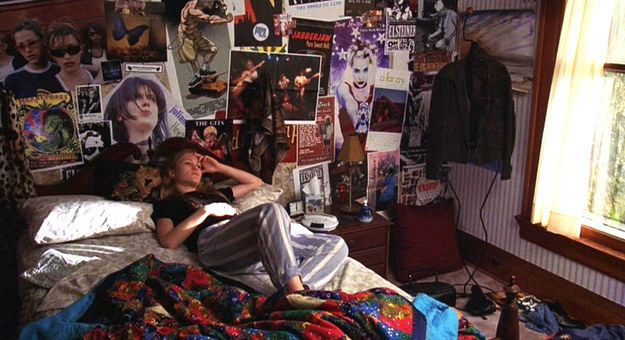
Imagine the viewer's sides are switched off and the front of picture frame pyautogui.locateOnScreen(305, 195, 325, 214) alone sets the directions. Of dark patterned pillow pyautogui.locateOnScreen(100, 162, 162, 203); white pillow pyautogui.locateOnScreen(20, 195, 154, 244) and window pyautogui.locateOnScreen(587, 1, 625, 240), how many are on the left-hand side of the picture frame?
1

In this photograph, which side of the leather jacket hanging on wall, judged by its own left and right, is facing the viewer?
front

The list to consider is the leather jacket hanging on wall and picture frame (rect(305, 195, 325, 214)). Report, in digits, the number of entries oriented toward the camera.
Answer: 2

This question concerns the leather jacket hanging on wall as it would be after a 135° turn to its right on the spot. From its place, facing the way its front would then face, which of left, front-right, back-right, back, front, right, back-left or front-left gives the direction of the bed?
left

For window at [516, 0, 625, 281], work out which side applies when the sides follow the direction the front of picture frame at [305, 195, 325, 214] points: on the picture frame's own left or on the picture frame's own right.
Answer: on the picture frame's own left

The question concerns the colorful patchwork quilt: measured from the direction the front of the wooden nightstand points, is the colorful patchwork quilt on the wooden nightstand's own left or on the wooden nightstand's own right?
on the wooden nightstand's own right

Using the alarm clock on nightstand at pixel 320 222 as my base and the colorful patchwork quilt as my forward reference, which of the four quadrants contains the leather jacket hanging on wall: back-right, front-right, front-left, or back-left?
back-left

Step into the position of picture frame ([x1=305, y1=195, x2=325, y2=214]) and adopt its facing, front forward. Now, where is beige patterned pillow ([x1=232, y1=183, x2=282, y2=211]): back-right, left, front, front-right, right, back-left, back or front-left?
front-right

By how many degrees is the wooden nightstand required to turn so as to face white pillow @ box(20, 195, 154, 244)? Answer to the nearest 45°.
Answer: approximately 90° to its right

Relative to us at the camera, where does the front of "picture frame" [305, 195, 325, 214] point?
facing the viewer

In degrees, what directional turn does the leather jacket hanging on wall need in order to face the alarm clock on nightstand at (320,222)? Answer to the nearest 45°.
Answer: approximately 45° to its right

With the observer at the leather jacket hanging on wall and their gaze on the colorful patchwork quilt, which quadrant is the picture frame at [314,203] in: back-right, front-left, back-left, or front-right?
front-right

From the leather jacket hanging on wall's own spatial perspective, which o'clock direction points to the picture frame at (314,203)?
The picture frame is roughly at 2 o'clock from the leather jacket hanging on wall.

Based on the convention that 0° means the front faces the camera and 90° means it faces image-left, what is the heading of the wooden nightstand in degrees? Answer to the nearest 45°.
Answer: approximately 315°
